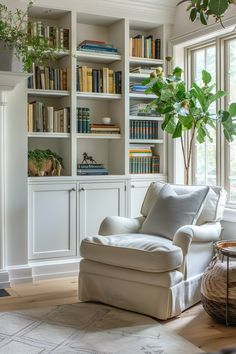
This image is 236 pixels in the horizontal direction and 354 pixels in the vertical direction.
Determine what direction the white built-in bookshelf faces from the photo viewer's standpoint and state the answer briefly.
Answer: facing the viewer and to the right of the viewer

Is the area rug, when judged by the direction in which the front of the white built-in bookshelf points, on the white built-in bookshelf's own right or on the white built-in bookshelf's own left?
on the white built-in bookshelf's own right

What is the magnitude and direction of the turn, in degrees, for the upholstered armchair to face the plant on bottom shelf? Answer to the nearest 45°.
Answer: approximately 90° to its right

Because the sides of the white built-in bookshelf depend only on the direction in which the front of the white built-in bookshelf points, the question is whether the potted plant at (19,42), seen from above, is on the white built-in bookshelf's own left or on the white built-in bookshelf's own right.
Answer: on the white built-in bookshelf's own right

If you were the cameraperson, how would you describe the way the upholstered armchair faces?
facing the viewer and to the left of the viewer

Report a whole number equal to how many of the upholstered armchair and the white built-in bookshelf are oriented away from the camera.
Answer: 0
